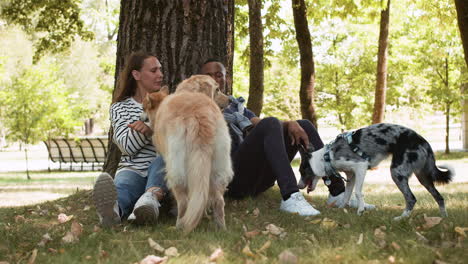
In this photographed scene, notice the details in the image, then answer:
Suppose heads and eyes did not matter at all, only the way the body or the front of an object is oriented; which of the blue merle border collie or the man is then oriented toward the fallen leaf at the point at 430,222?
the man

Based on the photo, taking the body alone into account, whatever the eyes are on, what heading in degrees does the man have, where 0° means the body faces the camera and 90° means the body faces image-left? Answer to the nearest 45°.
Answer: approximately 315°

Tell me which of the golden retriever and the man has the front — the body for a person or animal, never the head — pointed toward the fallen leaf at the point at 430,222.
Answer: the man

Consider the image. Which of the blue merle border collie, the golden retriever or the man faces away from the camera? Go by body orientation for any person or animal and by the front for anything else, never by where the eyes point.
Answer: the golden retriever

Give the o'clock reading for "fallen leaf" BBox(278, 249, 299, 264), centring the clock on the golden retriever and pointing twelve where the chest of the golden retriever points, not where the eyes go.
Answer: The fallen leaf is roughly at 5 o'clock from the golden retriever.

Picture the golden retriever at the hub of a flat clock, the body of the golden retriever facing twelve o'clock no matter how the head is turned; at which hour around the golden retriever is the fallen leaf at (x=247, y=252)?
The fallen leaf is roughly at 5 o'clock from the golden retriever.

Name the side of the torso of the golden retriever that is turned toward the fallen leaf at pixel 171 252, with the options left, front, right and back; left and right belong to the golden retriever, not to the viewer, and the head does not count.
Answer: back

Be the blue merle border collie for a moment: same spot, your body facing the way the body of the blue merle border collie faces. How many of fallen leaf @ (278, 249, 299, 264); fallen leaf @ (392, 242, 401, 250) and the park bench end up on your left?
2

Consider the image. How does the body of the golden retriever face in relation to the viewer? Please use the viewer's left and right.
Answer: facing away from the viewer

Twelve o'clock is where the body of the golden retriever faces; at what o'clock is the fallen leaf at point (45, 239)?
The fallen leaf is roughly at 9 o'clock from the golden retriever.

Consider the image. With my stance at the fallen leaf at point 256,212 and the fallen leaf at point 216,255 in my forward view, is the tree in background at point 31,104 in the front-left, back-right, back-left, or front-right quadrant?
back-right

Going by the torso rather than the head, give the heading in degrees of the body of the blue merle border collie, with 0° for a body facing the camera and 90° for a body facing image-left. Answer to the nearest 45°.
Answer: approximately 90°

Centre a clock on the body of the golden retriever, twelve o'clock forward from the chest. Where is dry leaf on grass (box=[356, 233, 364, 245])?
The dry leaf on grass is roughly at 4 o'clock from the golden retriever.

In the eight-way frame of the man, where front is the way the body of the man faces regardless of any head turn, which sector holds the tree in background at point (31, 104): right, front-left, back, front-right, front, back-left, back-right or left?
back
